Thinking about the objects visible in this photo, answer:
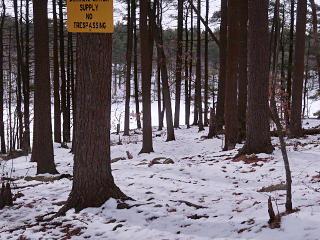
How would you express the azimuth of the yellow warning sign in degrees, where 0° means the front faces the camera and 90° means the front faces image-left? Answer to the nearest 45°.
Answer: approximately 0°
